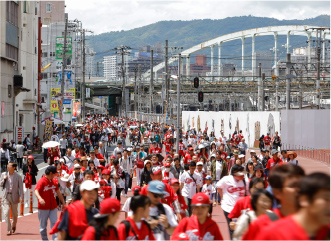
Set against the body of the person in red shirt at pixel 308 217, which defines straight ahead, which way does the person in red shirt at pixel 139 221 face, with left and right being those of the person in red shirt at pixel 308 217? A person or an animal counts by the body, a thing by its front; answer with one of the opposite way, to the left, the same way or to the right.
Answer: the same way

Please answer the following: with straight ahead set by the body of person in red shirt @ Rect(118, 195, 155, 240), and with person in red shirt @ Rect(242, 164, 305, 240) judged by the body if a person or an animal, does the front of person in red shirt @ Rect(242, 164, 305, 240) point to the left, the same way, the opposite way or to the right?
the same way
